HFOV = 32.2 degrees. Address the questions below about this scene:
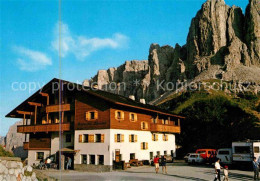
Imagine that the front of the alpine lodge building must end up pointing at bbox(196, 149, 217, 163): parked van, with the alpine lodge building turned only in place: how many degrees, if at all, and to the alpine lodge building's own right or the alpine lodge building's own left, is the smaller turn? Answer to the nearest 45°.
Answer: approximately 135° to the alpine lodge building's own left

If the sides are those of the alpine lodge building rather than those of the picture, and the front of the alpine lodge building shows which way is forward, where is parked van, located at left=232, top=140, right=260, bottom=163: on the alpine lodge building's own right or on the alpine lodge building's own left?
on the alpine lodge building's own left

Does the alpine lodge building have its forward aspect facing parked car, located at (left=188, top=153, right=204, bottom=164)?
no

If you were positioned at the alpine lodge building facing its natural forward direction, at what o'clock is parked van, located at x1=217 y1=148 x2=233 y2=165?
The parked van is roughly at 8 o'clock from the alpine lodge building.

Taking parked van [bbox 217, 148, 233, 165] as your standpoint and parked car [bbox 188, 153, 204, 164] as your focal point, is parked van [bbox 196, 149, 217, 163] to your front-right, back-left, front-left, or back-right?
front-right
